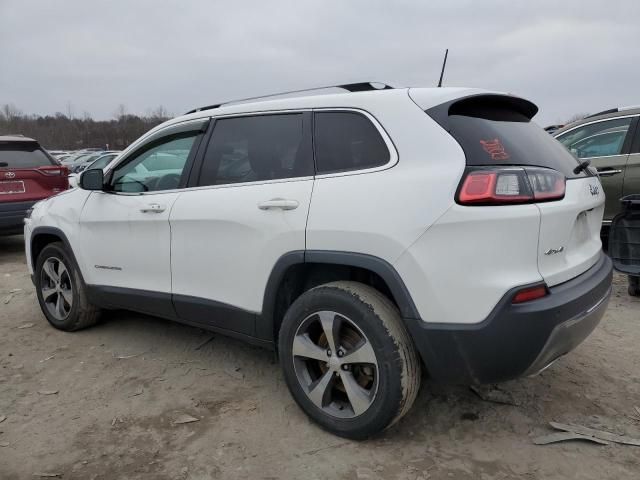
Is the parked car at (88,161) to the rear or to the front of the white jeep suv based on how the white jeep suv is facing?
to the front

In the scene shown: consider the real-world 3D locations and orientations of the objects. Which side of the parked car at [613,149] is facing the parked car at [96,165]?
front

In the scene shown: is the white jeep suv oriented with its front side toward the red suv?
yes

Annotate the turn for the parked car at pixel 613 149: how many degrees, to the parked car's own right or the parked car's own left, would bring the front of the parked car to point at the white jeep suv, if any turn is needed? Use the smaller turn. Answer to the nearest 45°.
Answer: approximately 90° to the parked car's own left

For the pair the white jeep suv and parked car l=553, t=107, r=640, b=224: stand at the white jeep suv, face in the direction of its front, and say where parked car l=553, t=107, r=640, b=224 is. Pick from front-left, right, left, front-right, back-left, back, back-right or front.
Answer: right

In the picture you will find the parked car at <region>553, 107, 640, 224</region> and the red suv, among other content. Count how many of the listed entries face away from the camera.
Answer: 1

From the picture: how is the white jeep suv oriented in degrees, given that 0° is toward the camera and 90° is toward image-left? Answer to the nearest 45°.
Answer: approximately 135°

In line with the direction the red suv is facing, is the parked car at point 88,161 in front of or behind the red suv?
in front

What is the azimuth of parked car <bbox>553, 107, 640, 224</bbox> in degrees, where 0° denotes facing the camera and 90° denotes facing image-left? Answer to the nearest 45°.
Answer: approximately 90°

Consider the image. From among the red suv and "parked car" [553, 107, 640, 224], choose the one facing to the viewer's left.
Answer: the parked car

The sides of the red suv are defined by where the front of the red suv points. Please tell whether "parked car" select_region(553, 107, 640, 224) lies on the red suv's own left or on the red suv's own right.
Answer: on the red suv's own right

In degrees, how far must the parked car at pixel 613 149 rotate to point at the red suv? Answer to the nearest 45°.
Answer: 0° — it already faces it

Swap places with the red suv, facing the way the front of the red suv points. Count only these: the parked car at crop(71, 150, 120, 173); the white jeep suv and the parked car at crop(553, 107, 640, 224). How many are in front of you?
1

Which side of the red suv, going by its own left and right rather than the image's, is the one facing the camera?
back
